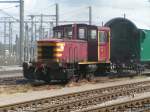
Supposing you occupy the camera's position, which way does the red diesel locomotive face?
facing the viewer and to the left of the viewer

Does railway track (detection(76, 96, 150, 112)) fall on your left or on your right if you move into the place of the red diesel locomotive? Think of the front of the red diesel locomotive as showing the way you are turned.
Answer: on your left

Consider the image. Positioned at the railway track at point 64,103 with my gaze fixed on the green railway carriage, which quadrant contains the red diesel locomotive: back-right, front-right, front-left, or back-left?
front-left

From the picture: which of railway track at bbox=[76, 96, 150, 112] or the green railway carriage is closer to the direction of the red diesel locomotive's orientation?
the railway track

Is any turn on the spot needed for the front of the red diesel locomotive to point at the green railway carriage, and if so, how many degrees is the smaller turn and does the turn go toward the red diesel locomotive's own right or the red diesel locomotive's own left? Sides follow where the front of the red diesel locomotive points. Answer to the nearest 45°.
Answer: approximately 180°
